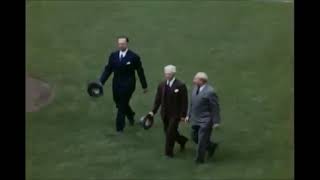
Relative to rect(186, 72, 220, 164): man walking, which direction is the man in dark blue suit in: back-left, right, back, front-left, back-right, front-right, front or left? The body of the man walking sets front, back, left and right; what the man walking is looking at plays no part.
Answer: right

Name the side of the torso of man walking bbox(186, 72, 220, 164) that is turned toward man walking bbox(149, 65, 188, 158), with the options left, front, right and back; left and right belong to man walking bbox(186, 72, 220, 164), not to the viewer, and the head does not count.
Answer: right

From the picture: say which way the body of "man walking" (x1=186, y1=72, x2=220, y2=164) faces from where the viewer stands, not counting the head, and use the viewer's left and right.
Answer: facing the viewer and to the left of the viewer
